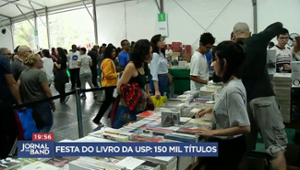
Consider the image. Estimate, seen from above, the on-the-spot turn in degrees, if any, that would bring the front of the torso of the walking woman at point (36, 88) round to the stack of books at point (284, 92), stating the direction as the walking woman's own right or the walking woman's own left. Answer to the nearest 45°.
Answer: approximately 90° to the walking woman's own right

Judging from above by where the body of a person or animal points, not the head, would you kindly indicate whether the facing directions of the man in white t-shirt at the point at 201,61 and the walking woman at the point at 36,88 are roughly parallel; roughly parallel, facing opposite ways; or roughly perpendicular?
roughly perpendicular

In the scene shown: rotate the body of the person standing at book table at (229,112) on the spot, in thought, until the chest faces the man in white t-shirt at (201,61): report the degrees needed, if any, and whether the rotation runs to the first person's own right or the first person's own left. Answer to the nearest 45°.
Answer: approximately 90° to the first person's own right

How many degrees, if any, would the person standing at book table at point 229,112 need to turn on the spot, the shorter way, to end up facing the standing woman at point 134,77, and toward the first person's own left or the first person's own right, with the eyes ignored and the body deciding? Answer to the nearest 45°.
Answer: approximately 45° to the first person's own right

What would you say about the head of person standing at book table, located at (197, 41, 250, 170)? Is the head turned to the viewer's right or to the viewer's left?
to the viewer's left

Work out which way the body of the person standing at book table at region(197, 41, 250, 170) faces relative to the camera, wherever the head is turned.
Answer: to the viewer's left

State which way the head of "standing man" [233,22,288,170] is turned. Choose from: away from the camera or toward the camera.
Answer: away from the camera
